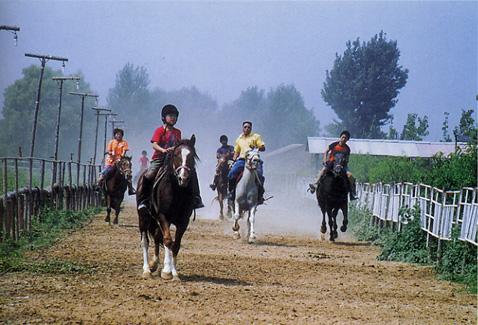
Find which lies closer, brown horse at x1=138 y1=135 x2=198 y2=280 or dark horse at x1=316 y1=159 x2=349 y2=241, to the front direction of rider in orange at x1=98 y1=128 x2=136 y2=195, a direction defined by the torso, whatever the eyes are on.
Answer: the brown horse

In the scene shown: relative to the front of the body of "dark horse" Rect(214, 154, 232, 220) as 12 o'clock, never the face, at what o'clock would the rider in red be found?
The rider in red is roughly at 12 o'clock from the dark horse.

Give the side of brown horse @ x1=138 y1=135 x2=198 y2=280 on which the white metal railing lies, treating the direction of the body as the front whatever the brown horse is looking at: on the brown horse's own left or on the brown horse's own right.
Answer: on the brown horse's own left

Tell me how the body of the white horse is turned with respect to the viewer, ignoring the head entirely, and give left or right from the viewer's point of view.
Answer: facing the viewer

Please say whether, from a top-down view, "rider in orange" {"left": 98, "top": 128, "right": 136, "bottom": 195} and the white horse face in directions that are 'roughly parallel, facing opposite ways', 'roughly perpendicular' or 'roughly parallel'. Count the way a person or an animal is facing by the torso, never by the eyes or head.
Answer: roughly parallel

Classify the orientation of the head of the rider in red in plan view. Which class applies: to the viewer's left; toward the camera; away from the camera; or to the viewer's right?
toward the camera

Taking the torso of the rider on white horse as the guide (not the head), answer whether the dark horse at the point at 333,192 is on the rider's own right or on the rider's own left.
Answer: on the rider's own left

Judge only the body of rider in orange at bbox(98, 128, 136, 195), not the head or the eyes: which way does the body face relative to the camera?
toward the camera

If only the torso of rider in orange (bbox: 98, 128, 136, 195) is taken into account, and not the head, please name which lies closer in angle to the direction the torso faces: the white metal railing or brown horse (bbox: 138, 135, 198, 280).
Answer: the brown horse

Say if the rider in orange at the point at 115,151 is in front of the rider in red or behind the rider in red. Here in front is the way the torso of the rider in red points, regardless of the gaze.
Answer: behind

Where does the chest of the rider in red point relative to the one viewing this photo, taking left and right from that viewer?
facing the viewer and to the right of the viewer

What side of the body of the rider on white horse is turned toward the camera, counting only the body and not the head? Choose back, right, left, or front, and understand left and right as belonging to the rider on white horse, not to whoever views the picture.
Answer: front
